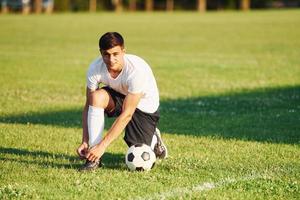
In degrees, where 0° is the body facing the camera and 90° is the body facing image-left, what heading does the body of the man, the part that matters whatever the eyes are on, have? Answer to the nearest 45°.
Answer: approximately 45°
